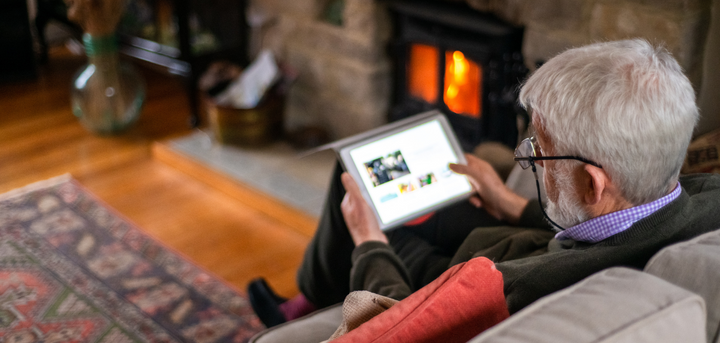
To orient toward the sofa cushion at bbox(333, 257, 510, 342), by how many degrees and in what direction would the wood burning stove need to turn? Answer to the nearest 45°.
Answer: approximately 45° to its left

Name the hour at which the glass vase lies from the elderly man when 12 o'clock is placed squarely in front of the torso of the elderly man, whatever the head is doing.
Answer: The glass vase is roughly at 12 o'clock from the elderly man.

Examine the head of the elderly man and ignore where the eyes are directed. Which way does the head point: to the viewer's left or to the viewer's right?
to the viewer's left

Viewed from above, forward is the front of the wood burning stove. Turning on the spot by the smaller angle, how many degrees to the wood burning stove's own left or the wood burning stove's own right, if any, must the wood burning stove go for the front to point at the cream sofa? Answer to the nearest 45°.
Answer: approximately 45° to the wood burning stove's own left

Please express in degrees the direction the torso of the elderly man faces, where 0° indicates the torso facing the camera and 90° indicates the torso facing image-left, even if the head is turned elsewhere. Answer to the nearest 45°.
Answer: approximately 135°

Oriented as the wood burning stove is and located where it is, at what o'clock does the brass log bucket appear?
The brass log bucket is roughly at 2 o'clock from the wood burning stove.

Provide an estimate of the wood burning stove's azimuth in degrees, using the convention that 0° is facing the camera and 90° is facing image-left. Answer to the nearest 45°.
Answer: approximately 45°
